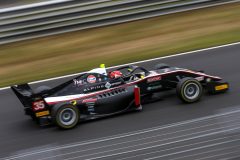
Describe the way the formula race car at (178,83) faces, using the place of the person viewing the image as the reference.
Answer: facing to the right of the viewer
